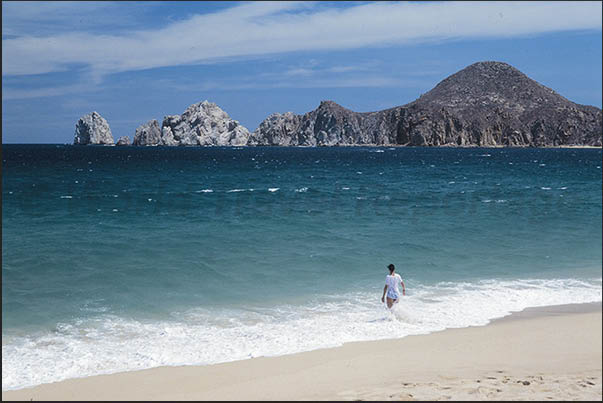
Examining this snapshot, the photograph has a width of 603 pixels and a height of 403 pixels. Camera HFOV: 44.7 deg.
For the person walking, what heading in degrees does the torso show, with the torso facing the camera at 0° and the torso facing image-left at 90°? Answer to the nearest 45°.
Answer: approximately 180°
